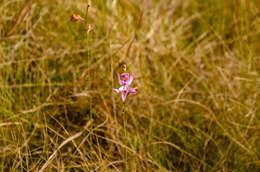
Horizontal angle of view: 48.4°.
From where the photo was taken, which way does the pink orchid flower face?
toward the camera
